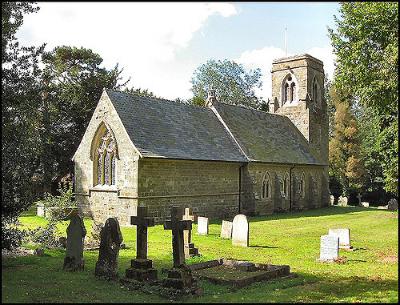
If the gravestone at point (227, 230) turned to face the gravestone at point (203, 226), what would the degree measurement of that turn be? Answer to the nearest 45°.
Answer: approximately 135° to its right

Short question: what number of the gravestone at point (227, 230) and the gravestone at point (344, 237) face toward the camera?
2

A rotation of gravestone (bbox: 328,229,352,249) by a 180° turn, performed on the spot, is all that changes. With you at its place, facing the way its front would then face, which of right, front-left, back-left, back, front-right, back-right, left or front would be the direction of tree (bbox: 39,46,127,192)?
front-left

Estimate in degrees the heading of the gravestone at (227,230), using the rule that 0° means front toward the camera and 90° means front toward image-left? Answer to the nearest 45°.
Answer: approximately 0°

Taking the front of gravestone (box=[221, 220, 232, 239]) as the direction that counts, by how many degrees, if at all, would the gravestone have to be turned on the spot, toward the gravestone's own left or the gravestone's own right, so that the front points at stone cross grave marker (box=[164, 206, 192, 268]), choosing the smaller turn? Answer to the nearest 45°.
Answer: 0° — it already faces it

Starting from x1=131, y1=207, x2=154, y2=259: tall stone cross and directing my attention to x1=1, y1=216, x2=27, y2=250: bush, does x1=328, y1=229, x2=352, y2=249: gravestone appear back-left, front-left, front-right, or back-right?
back-right

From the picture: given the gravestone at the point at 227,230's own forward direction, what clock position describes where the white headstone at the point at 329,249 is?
The white headstone is roughly at 11 o'clock from the gravestone.
